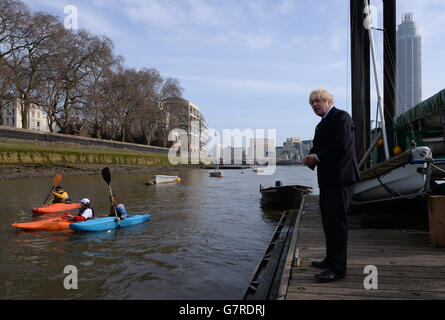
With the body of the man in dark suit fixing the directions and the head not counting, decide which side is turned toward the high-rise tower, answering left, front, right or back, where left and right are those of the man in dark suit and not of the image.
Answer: right

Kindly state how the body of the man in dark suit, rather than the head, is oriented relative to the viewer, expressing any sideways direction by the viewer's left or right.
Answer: facing to the left of the viewer

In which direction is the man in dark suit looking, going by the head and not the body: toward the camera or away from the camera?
toward the camera

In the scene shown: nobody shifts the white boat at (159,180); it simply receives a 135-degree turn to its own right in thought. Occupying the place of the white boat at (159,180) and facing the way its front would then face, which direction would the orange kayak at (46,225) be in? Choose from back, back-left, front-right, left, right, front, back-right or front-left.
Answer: front-left

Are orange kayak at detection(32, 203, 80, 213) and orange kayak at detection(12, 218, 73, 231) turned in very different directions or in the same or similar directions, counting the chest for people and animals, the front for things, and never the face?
same or similar directions

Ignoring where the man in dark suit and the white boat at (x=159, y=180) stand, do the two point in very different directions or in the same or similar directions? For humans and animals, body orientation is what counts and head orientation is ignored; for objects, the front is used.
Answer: very different directions

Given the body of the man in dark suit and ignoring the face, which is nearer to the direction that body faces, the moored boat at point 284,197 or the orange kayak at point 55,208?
the orange kayak

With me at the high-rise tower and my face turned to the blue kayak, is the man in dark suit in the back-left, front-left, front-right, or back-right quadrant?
front-left

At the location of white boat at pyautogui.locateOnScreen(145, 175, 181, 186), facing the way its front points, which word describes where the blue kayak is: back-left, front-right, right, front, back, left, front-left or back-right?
right
